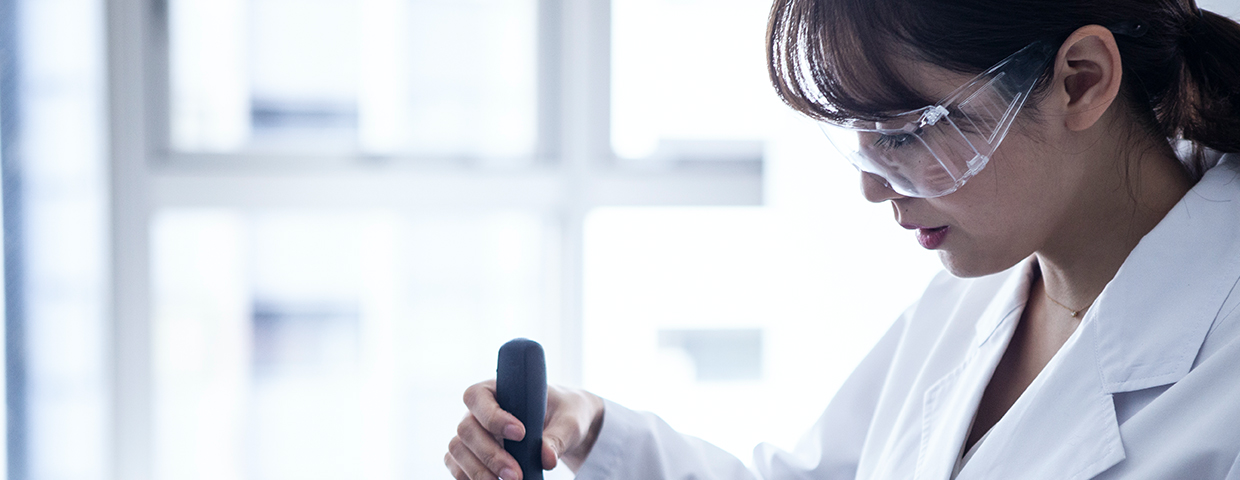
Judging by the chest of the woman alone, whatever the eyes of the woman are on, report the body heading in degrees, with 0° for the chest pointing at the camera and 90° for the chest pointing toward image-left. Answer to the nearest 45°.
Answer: approximately 45°

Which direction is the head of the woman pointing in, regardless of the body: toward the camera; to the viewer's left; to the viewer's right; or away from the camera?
to the viewer's left
